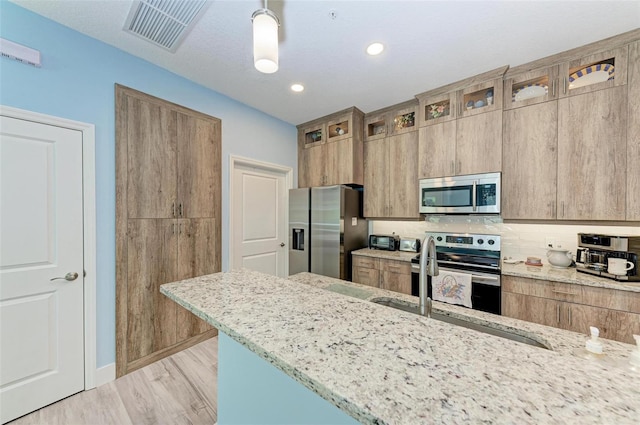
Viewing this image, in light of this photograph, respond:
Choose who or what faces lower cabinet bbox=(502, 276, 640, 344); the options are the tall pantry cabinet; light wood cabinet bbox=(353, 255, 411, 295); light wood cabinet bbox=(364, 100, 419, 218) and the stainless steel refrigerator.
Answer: the tall pantry cabinet

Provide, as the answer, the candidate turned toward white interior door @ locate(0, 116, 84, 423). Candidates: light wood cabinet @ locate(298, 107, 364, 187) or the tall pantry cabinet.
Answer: the light wood cabinet

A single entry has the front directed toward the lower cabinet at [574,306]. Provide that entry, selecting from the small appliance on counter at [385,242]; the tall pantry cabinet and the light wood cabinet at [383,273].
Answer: the tall pantry cabinet

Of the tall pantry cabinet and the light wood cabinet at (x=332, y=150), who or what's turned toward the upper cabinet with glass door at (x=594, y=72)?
the tall pantry cabinet

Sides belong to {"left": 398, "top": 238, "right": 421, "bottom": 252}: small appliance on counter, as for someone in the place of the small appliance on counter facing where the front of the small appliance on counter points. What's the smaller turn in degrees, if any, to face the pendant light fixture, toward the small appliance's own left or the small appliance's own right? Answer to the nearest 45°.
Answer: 0° — it already faces it

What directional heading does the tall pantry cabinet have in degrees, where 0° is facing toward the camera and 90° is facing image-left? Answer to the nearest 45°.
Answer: approximately 315°

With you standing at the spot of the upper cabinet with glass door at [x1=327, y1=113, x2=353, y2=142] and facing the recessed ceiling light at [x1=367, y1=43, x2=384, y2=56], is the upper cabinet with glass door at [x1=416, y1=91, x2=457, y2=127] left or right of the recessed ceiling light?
left

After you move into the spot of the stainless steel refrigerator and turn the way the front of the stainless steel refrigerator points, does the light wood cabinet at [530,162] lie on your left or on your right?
on your left

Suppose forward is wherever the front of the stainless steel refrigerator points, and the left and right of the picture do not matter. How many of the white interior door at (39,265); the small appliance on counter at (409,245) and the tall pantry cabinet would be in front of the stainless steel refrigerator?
2

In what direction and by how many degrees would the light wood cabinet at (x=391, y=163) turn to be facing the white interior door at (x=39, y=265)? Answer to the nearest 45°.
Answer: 0° — it already faces it

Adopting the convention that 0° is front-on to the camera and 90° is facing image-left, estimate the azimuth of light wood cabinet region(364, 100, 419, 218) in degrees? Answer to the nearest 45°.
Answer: approximately 45°
